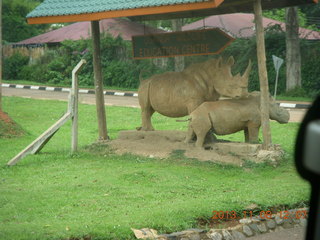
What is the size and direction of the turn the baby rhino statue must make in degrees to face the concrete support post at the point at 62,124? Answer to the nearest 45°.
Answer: approximately 180°

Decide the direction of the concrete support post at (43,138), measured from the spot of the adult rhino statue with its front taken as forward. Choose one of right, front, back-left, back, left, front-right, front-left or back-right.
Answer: back

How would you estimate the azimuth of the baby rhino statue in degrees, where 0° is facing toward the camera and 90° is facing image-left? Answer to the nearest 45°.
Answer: approximately 270°

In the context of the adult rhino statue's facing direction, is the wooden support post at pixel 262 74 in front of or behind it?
in front

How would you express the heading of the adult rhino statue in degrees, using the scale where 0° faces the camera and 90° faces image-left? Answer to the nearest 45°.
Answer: approximately 270°

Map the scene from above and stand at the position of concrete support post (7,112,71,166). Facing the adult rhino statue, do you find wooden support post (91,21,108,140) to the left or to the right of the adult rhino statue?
left

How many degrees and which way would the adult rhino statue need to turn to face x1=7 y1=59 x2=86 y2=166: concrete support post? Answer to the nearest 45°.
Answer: approximately 180°

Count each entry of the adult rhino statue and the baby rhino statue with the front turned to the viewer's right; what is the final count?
2
